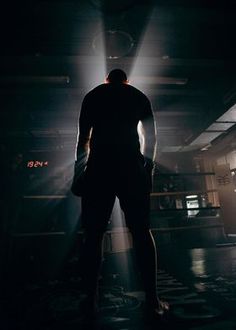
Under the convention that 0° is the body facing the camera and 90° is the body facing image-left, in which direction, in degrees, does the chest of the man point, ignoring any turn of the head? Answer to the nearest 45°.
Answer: approximately 180°

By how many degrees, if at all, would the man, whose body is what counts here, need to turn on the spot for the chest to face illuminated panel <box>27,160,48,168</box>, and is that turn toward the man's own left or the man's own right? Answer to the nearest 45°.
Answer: approximately 45° to the man's own left
